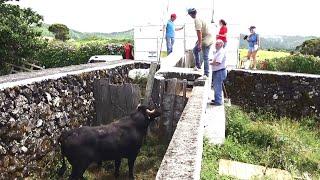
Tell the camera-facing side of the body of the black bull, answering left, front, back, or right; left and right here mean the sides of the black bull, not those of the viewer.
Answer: right

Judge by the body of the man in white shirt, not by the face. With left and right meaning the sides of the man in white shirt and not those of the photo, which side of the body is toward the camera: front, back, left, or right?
left

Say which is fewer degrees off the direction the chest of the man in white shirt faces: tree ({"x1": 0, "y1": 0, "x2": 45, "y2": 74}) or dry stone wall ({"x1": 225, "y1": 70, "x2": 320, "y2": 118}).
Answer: the tree

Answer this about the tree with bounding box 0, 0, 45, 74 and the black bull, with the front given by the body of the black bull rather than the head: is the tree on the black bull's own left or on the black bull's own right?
on the black bull's own left

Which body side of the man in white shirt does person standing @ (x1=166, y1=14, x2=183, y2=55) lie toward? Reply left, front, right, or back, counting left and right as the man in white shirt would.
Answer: right

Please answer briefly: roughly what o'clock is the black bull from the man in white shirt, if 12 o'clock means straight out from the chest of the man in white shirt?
The black bull is roughly at 10 o'clock from the man in white shirt.
